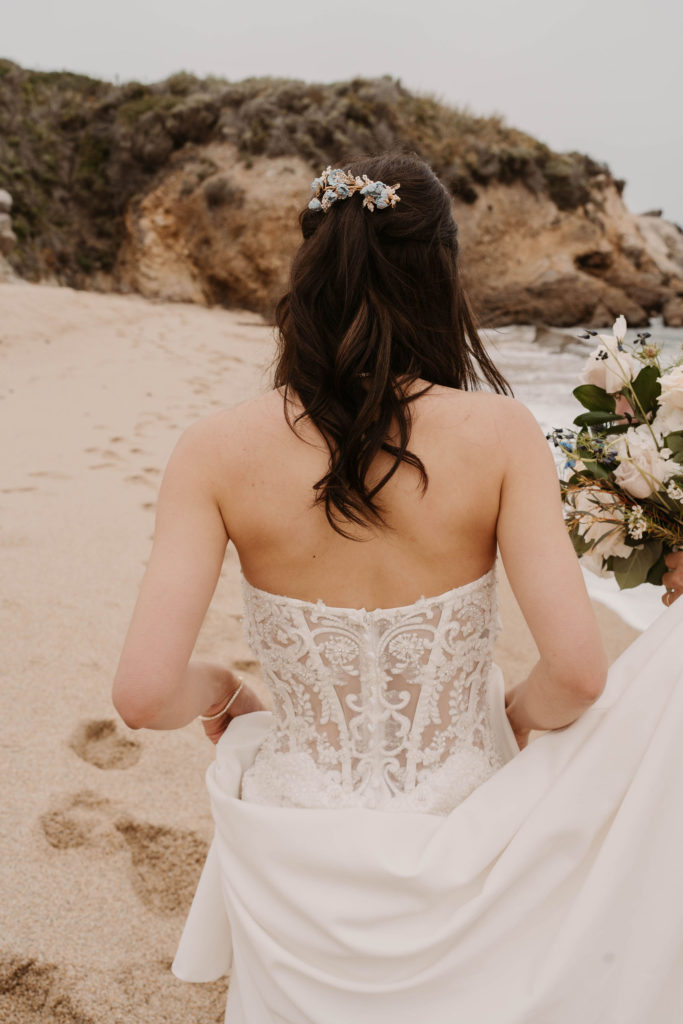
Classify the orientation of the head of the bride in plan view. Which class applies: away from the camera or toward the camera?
away from the camera

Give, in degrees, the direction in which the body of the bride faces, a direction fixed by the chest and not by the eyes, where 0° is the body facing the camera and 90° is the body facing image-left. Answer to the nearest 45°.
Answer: approximately 180°

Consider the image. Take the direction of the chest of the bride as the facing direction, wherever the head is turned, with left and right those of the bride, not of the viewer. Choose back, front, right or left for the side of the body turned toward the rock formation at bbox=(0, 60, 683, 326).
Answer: front

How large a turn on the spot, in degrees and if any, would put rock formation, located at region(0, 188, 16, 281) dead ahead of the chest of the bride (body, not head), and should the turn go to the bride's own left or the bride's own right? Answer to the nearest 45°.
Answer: approximately 45° to the bride's own left
